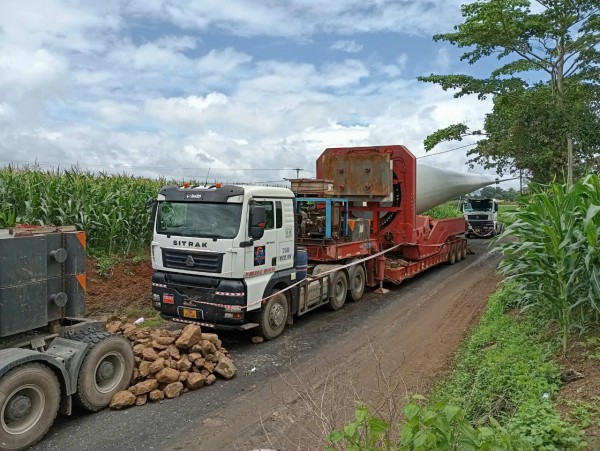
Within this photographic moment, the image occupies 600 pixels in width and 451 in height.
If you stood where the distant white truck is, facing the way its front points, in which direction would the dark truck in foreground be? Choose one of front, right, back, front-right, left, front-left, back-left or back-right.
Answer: front

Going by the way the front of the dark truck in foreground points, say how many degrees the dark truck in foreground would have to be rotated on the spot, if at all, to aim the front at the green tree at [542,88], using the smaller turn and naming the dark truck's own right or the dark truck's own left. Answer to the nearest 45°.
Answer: approximately 135° to the dark truck's own left

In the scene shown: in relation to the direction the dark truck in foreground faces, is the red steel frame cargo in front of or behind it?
behind

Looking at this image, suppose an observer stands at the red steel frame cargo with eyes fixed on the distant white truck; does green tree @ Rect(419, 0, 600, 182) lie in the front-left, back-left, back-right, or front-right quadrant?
front-right

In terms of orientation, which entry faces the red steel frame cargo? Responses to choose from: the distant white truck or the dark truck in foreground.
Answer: the distant white truck

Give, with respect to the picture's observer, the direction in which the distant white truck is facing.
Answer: facing the viewer

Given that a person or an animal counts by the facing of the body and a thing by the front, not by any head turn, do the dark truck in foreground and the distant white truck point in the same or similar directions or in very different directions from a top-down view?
same or similar directions

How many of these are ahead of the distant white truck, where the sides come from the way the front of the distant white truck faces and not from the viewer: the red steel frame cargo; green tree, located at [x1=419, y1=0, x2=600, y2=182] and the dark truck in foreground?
3

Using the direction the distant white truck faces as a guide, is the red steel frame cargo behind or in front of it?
in front

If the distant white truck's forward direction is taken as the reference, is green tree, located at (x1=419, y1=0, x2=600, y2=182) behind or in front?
in front

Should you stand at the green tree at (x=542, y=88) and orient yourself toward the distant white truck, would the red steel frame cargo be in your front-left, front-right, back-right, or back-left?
back-left
